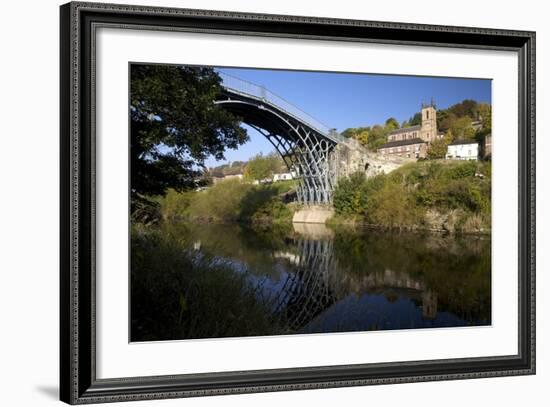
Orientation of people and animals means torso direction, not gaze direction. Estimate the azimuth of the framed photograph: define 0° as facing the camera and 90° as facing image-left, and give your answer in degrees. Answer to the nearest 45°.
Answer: approximately 315°
